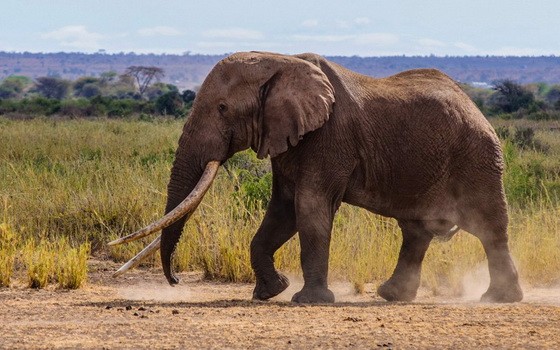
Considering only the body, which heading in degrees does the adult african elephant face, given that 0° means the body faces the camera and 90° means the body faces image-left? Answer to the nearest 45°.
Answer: approximately 90°

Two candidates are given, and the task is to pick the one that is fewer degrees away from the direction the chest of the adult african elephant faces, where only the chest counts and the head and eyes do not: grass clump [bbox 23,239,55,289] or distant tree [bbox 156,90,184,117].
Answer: the grass clump

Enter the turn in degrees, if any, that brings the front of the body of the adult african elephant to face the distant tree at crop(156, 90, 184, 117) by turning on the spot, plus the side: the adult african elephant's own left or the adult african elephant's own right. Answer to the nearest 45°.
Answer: approximately 90° to the adult african elephant's own right

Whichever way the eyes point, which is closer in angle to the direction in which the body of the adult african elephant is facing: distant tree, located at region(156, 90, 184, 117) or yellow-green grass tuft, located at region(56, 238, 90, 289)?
the yellow-green grass tuft

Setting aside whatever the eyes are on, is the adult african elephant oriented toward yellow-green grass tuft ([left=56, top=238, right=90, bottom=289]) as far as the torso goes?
yes

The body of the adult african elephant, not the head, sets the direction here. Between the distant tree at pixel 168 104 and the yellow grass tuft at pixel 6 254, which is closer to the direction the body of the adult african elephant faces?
the yellow grass tuft

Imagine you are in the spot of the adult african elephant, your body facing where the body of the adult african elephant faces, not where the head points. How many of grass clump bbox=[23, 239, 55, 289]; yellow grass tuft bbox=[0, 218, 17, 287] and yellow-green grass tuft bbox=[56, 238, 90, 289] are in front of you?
3
